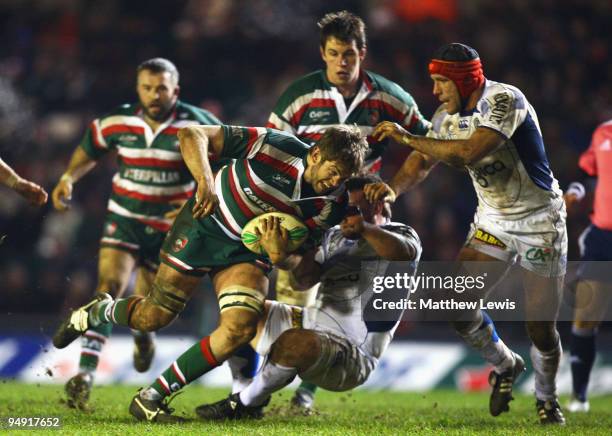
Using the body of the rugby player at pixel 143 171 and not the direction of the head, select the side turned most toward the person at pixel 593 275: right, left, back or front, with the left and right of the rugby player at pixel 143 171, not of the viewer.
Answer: left

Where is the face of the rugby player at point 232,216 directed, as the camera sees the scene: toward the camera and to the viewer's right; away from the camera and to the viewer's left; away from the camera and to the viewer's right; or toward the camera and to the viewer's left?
toward the camera and to the viewer's right

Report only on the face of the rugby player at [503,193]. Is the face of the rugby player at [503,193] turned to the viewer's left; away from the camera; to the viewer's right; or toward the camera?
to the viewer's left

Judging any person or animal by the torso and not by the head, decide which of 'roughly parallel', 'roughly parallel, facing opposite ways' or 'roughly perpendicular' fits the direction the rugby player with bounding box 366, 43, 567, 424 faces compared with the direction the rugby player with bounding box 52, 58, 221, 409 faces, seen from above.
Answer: roughly perpendicular

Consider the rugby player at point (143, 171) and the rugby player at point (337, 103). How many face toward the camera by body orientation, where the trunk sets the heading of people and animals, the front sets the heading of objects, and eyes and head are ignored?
2
